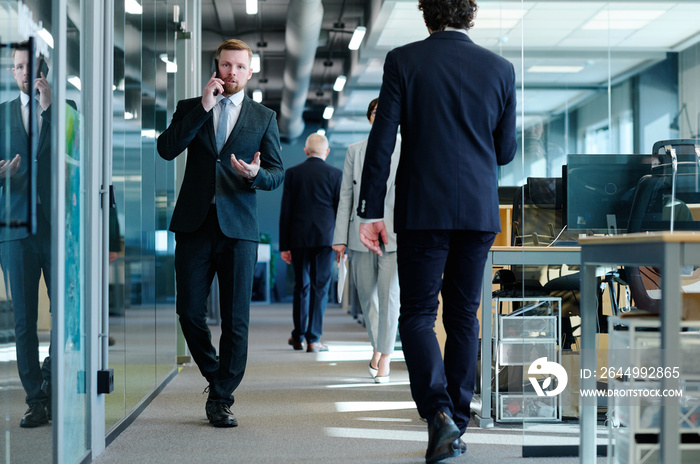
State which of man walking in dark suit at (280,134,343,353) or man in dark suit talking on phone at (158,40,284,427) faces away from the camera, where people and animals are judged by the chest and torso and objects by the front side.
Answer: the man walking in dark suit

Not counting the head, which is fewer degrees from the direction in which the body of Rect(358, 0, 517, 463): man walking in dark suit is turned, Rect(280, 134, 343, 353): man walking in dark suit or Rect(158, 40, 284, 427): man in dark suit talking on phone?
the man walking in dark suit

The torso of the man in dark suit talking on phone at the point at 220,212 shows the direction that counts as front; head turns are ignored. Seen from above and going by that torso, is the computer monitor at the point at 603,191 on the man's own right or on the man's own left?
on the man's own left

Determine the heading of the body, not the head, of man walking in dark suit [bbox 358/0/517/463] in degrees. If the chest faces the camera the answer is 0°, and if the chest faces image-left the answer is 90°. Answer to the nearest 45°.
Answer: approximately 180°

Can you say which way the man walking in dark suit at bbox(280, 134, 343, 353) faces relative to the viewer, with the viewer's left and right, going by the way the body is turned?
facing away from the viewer

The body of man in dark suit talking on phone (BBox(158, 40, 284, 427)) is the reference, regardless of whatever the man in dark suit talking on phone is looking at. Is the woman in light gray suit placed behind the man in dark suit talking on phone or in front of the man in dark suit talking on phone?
behind

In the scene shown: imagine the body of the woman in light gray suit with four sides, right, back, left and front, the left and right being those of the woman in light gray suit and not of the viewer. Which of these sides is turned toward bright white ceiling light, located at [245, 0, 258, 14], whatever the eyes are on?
back

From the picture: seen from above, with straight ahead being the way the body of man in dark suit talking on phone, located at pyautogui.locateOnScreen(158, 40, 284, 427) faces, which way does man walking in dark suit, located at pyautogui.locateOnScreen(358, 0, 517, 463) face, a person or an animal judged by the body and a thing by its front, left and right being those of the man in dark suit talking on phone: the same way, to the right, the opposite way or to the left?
the opposite way
